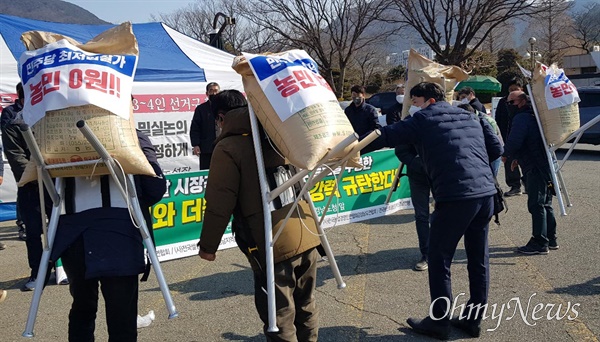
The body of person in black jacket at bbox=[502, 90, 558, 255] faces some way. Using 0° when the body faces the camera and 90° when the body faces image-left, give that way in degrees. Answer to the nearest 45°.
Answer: approximately 90°

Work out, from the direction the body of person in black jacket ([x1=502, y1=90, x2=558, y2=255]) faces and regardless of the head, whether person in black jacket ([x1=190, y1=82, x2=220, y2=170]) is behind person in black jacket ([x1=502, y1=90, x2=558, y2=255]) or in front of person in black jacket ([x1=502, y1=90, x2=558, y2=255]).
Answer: in front

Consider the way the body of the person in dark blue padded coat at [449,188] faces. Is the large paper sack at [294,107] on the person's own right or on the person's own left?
on the person's own left

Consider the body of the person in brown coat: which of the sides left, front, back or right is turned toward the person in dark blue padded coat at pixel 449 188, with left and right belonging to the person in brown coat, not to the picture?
right

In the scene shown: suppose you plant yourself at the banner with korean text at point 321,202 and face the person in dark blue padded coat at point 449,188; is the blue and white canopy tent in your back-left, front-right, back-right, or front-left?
back-right

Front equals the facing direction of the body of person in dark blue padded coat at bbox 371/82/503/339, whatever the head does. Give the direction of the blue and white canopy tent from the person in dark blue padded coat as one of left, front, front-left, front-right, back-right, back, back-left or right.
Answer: front

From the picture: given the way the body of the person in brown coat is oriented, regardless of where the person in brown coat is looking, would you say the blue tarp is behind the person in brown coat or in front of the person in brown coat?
in front

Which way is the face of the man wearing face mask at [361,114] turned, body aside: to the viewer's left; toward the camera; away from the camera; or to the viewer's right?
toward the camera

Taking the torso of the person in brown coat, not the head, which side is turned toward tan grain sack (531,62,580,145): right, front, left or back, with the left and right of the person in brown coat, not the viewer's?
right

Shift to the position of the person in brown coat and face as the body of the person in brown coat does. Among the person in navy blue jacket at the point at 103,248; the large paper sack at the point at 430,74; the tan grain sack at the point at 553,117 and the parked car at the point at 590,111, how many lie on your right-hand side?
3

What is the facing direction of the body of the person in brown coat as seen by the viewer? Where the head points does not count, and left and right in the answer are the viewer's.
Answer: facing away from the viewer and to the left of the viewer

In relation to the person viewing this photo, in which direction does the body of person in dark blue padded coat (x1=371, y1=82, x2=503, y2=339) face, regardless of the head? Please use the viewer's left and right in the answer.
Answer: facing away from the viewer and to the left of the viewer

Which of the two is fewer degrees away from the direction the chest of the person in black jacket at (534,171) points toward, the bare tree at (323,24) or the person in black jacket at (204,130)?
the person in black jacket

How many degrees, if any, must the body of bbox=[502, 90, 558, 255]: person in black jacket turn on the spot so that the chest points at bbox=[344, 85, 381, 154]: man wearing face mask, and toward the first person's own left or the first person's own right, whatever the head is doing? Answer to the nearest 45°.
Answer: approximately 45° to the first person's own right

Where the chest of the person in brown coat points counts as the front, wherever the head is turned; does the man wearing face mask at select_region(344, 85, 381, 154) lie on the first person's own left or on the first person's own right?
on the first person's own right
